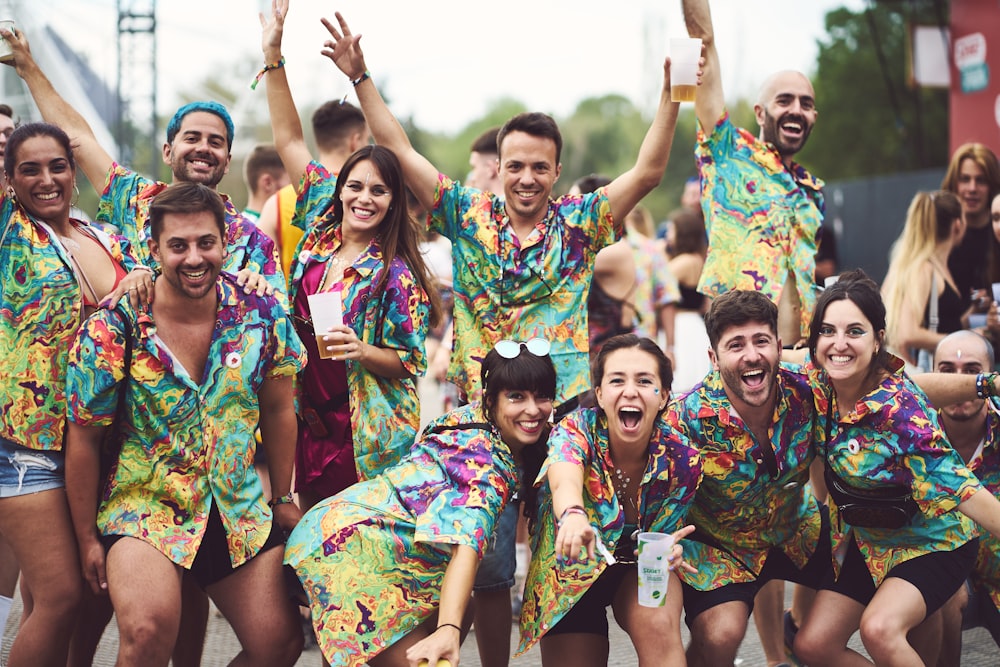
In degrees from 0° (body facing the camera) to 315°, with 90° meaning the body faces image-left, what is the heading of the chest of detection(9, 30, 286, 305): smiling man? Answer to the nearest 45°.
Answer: approximately 0°

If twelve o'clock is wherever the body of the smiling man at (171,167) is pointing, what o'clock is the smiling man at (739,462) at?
the smiling man at (739,462) is roughly at 10 o'clock from the smiling man at (171,167).

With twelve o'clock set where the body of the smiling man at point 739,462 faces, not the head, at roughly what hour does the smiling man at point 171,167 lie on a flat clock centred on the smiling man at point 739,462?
the smiling man at point 171,167 is roughly at 3 o'clock from the smiling man at point 739,462.

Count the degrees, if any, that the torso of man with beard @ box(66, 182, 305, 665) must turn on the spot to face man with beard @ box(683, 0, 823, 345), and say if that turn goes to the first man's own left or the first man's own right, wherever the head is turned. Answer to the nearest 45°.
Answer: approximately 90° to the first man's own left

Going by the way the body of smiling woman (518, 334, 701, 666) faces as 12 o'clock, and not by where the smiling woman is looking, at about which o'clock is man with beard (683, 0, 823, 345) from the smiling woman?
The man with beard is roughly at 7 o'clock from the smiling woman.
